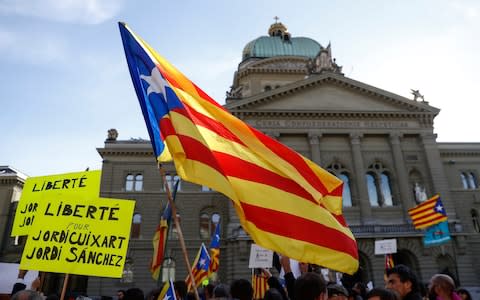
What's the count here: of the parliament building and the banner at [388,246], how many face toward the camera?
2

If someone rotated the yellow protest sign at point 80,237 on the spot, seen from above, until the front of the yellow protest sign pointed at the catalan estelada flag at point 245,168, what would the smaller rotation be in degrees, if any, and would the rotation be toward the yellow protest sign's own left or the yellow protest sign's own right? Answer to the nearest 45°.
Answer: approximately 45° to the yellow protest sign's own left

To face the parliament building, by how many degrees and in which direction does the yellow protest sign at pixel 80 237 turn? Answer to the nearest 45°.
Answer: approximately 135° to its left

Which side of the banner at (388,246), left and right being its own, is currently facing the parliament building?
back

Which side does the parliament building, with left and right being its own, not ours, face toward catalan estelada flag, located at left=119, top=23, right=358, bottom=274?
front

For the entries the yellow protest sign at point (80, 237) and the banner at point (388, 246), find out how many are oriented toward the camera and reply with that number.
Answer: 2

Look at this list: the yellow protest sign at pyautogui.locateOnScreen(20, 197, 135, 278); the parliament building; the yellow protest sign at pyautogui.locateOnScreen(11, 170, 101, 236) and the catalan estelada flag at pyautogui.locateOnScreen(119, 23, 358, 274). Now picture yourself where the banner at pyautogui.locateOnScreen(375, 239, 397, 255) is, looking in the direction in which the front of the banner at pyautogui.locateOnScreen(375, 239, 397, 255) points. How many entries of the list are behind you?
1

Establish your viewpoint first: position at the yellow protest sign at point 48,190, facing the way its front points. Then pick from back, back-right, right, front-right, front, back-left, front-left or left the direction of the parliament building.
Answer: back-left

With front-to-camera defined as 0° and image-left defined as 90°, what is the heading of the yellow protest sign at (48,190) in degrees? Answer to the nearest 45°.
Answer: approximately 0°

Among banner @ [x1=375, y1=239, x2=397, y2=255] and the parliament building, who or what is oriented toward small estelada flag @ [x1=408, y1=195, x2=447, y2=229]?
the parliament building
